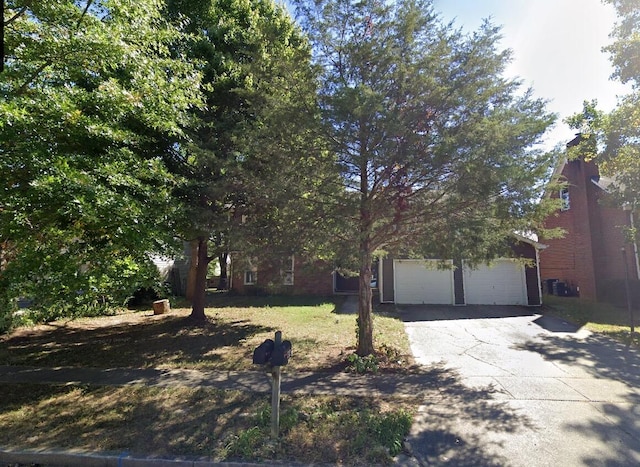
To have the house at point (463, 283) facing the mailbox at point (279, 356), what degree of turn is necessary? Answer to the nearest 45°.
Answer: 0° — it already faces it

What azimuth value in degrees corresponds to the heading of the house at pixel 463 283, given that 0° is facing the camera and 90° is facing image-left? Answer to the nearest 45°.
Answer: approximately 0°

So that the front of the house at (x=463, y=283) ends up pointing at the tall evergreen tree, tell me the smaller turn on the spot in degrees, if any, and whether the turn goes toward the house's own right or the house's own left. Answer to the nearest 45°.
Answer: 0° — it already faces it

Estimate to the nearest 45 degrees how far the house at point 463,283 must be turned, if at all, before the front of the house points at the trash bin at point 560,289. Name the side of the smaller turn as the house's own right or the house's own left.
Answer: approximately 135° to the house's own left

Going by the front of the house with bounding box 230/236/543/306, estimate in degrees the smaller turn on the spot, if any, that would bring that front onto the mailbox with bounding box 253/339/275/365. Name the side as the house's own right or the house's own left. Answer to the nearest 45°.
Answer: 0° — it already faces it

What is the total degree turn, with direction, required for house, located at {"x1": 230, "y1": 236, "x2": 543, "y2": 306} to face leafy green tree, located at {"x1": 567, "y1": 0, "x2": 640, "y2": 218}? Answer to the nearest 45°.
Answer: approximately 45° to its left

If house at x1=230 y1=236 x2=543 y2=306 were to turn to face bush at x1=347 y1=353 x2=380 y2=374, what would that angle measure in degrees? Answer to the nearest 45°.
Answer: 0° — it already faces it

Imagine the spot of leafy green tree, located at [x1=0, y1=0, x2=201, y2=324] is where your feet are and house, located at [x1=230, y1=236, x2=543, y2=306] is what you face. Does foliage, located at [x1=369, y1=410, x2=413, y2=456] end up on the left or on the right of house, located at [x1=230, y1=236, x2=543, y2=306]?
right

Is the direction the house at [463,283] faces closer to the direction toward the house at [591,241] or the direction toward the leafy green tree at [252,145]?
the leafy green tree

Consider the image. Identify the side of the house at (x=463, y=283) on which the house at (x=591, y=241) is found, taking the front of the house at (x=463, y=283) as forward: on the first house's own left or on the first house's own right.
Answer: on the first house's own left

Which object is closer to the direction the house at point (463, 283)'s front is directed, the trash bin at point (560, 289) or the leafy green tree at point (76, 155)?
the leafy green tree
